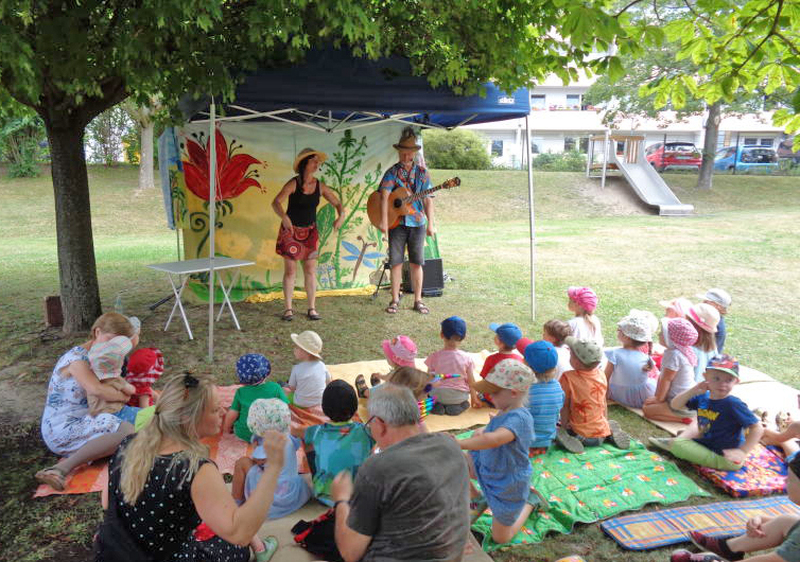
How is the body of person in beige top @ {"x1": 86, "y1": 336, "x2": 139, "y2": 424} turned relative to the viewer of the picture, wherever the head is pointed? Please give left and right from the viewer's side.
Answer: facing to the right of the viewer

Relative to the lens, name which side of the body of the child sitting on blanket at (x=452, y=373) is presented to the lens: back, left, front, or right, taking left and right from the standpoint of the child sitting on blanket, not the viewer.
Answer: back

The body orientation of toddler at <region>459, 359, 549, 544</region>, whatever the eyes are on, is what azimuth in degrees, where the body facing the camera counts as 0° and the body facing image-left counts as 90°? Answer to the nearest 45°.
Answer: approximately 90°

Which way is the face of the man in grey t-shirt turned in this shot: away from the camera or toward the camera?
away from the camera

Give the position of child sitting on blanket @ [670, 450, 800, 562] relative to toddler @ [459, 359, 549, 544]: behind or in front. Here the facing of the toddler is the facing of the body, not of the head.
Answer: behind

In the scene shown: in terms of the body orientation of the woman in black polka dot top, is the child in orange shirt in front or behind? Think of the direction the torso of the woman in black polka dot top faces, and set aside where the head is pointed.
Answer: in front

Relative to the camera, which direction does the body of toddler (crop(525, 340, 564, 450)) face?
away from the camera

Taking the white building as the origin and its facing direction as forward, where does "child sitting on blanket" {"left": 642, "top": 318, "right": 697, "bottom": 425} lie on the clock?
The child sitting on blanket is roughly at 12 o'clock from the white building.

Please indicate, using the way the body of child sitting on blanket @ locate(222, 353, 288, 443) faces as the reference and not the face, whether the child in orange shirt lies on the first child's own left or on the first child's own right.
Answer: on the first child's own right

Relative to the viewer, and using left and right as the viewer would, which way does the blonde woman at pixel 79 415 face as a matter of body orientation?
facing to the right of the viewer

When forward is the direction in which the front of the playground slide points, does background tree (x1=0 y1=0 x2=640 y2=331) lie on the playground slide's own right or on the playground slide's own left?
on the playground slide's own right

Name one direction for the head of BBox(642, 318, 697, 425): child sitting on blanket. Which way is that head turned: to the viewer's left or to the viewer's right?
to the viewer's left

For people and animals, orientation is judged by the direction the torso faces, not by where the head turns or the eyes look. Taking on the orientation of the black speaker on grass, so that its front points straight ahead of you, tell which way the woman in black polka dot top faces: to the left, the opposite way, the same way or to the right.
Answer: the opposite way
